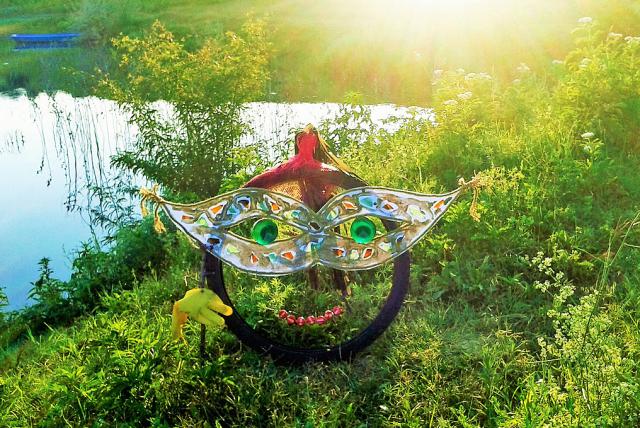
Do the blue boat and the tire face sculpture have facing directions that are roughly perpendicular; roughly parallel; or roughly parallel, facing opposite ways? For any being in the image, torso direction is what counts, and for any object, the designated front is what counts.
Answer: roughly perpendicular

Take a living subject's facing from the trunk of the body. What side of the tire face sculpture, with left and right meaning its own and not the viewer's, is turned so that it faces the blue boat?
back

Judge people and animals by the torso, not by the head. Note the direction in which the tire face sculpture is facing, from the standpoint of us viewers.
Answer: facing the viewer

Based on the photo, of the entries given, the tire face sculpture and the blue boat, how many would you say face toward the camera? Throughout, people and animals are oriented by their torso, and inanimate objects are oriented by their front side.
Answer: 1

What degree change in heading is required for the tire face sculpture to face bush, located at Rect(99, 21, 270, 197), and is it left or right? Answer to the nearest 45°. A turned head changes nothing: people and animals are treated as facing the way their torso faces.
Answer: approximately 180°

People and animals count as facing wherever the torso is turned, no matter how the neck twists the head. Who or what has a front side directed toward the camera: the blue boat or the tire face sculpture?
the tire face sculpture
